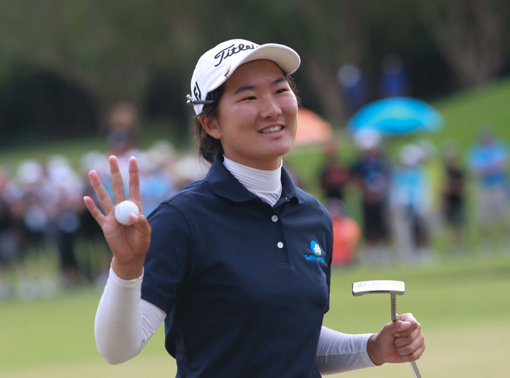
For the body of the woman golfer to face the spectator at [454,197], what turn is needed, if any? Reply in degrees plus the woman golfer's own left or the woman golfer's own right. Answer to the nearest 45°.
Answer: approximately 135° to the woman golfer's own left

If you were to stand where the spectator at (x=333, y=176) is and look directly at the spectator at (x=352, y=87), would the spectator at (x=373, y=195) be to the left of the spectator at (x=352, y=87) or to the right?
right

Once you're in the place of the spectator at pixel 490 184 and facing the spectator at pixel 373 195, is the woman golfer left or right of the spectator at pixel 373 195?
left

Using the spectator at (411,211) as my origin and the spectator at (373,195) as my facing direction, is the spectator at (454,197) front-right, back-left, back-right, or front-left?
back-right

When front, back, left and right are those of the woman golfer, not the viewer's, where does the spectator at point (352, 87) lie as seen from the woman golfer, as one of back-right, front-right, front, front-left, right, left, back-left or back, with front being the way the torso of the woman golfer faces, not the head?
back-left

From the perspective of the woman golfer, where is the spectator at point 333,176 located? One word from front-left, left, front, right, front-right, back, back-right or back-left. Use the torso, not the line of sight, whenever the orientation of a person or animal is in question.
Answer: back-left

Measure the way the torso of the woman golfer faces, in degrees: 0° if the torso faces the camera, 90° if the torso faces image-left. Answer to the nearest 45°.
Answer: approximately 315°

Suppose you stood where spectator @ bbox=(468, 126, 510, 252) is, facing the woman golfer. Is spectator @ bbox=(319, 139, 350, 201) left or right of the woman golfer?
right

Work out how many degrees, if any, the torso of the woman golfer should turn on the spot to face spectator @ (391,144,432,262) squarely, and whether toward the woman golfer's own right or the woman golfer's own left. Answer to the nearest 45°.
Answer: approximately 135° to the woman golfer's own left
